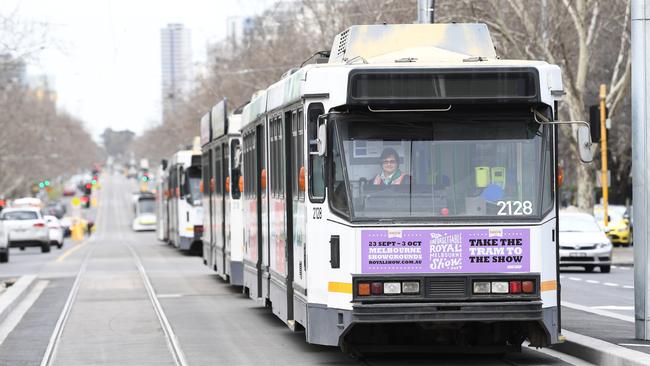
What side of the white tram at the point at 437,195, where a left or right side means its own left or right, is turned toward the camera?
front

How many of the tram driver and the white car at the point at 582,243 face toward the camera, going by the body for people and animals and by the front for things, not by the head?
2

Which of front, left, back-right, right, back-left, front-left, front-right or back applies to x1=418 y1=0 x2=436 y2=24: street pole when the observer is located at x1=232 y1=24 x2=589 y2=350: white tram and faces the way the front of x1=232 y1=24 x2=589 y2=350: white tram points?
back

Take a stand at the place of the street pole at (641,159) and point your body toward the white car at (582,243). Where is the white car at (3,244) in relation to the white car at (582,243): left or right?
left

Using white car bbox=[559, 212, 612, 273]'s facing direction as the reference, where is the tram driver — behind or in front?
in front

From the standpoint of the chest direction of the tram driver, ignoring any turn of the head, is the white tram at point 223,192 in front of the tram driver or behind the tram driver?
behind

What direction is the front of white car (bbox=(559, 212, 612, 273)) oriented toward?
toward the camera

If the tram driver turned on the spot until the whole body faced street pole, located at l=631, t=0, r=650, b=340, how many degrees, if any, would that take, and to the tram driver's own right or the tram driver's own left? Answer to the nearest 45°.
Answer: approximately 135° to the tram driver's own left

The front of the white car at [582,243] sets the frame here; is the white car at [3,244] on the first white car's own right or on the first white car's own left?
on the first white car's own right

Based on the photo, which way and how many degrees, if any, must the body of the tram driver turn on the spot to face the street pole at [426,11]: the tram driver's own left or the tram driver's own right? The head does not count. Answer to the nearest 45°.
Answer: approximately 180°

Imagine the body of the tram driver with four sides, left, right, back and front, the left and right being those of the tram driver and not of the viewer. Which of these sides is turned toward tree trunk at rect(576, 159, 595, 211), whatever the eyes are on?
back

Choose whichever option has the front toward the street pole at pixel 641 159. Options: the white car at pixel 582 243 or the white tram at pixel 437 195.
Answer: the white car

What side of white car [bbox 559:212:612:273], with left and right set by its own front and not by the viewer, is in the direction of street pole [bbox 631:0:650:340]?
front
